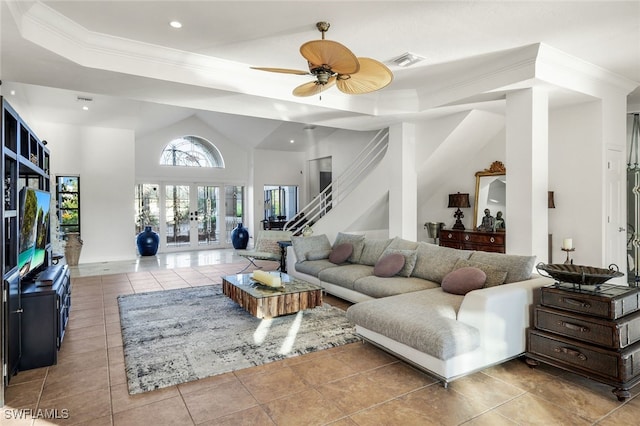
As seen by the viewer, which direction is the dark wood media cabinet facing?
to the viewer's right

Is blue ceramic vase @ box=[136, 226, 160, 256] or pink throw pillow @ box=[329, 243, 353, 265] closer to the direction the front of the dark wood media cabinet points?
the pink throw pillow

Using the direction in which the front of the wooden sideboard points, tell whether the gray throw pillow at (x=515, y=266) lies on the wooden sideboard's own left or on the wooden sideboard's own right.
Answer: on the wooden sideboard's own left

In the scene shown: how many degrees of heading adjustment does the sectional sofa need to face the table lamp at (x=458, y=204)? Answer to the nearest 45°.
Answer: approximately 135° to its right

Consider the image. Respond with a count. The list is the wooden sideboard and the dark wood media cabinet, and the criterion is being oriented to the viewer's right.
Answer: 1

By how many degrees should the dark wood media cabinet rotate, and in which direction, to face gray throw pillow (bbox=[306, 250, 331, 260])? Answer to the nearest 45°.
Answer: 0° — it already faces it

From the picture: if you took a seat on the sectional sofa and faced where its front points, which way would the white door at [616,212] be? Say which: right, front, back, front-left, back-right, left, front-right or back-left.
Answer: back

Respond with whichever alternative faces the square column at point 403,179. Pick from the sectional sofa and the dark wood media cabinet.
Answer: the dark wood media cabinet

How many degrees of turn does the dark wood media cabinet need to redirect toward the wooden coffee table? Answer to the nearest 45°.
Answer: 0° — it already faces it

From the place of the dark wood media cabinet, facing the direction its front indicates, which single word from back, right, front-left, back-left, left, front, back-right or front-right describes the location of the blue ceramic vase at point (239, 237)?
front-left

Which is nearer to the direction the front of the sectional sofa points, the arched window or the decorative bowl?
the arched window

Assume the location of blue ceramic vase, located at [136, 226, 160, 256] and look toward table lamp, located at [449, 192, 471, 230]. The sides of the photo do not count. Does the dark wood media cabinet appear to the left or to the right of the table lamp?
right

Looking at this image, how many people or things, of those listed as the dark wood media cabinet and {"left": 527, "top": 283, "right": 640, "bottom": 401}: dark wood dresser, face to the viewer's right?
1
